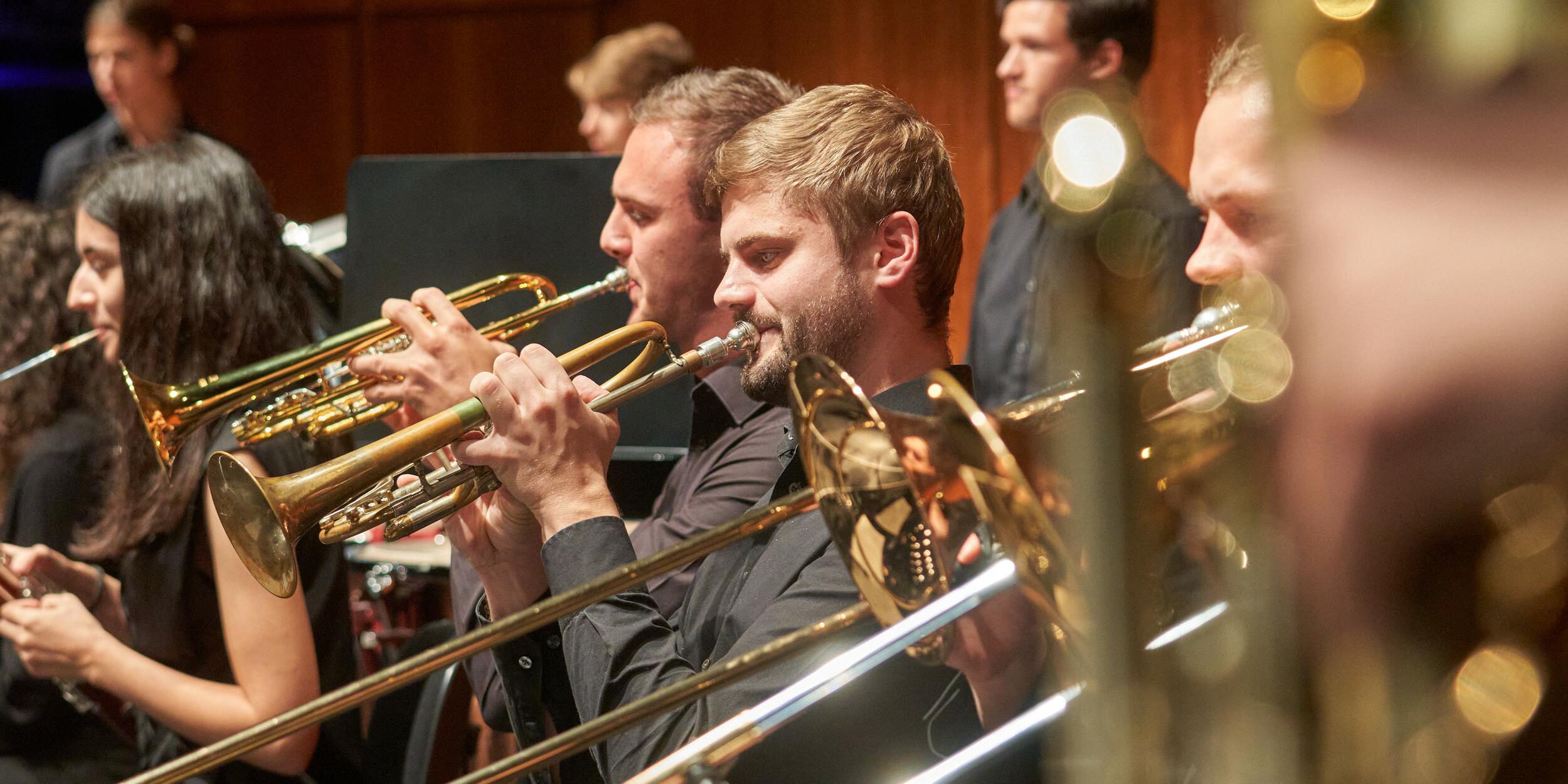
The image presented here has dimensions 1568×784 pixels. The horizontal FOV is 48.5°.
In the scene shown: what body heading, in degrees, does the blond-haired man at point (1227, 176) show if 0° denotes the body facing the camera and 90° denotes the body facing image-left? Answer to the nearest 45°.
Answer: approximately 45°

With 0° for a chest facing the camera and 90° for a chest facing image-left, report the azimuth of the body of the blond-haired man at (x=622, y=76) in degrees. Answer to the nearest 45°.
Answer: approximately 45°

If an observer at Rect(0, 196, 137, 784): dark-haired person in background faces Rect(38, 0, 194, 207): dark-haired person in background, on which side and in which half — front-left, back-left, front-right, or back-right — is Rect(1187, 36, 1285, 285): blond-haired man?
back-right

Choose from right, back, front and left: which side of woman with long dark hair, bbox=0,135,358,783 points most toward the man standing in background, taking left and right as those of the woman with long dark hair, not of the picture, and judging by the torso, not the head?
back

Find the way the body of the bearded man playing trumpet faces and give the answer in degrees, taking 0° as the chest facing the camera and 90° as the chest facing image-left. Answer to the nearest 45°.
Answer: approximately 90°

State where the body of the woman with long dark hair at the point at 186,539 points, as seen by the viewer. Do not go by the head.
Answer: to the viewer's left

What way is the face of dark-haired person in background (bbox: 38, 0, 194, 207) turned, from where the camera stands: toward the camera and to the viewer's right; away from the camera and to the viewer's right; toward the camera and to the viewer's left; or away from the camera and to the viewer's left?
toward the camera and to the viewer's left

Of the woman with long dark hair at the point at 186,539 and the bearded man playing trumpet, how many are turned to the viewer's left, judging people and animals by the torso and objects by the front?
2

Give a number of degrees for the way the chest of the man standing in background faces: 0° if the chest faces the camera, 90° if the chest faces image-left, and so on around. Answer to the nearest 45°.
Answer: approximately 45°

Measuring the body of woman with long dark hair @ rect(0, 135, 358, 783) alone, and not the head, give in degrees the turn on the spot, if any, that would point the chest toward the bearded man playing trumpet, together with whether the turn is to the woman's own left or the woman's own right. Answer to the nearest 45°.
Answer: approximately 135° to the woman's own left

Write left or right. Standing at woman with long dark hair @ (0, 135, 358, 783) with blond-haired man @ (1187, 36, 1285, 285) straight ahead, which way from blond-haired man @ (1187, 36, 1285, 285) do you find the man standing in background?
left
